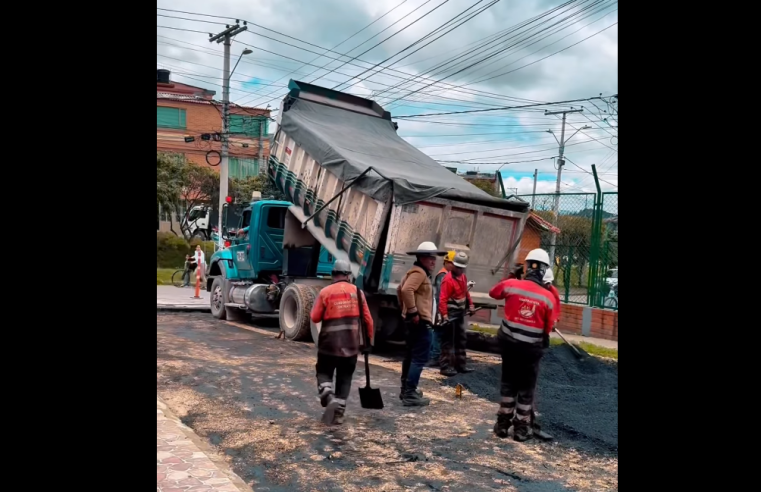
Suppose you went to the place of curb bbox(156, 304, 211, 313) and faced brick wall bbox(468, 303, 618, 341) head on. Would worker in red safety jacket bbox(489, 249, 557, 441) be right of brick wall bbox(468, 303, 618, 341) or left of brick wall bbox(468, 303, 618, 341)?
right

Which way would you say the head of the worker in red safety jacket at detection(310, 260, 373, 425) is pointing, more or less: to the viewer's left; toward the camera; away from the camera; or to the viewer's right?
away from the camera

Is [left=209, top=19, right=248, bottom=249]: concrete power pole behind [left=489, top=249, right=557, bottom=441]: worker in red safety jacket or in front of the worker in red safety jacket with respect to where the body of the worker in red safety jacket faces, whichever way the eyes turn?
in front

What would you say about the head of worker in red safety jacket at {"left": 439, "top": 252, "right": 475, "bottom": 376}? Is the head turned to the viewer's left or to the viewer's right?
to the viewer's left

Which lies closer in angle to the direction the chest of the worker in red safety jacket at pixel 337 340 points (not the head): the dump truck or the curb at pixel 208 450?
the dump truck

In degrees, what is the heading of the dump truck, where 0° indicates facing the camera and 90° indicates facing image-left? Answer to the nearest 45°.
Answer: approximately 135°

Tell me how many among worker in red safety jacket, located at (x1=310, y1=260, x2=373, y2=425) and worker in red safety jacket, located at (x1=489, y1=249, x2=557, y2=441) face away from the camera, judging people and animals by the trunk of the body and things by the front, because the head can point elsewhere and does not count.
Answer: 2

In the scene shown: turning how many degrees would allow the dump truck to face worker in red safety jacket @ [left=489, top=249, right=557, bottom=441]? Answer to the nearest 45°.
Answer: approximately 135° to its left

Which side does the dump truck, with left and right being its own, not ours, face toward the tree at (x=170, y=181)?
front

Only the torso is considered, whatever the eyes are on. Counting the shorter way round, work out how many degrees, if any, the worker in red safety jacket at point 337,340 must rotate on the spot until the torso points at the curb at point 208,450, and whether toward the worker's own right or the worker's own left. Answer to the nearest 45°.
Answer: approximately 135° to the worker's own left

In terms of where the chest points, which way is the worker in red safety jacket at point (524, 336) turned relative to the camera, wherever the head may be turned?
away from the camera

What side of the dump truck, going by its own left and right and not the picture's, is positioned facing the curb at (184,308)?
front

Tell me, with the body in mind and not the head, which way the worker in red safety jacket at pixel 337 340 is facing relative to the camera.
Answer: away from the camera

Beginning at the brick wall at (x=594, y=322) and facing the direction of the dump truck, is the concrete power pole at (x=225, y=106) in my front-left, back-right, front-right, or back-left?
front-right
